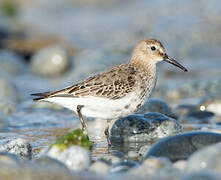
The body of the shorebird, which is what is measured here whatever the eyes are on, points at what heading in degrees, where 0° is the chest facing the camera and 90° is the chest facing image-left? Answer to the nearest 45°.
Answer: approximately 270°

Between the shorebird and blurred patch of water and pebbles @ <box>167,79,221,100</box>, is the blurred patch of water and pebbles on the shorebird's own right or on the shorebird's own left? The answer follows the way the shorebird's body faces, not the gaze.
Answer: on the shorebird's own left

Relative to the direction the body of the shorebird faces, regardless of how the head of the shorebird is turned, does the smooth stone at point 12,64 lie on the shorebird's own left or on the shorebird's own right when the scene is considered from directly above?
on the shorebird's own left

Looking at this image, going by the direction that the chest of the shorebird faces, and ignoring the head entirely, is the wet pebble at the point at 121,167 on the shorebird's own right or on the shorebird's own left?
on the shorebird's own right

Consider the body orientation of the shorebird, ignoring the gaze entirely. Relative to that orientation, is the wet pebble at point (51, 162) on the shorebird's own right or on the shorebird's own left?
on the shorebird's own right

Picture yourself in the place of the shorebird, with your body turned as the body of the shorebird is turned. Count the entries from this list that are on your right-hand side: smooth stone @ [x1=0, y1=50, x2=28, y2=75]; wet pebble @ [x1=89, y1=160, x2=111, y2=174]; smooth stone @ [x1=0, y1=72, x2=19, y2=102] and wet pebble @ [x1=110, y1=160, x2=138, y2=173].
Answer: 2

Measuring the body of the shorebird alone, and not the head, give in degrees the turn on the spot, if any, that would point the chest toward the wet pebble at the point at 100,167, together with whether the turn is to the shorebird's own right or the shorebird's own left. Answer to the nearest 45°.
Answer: approximately 90° to the shorebird's own right

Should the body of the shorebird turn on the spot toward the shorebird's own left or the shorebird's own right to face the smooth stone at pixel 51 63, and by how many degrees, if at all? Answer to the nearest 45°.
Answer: approximately 90° to the shorebird's own left

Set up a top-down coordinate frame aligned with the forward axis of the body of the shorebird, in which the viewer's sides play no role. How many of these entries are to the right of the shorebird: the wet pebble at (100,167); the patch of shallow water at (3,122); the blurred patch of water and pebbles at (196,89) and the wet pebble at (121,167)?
2
